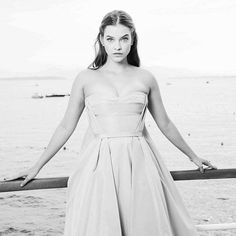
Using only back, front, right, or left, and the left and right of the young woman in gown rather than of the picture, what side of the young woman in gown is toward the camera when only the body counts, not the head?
front
